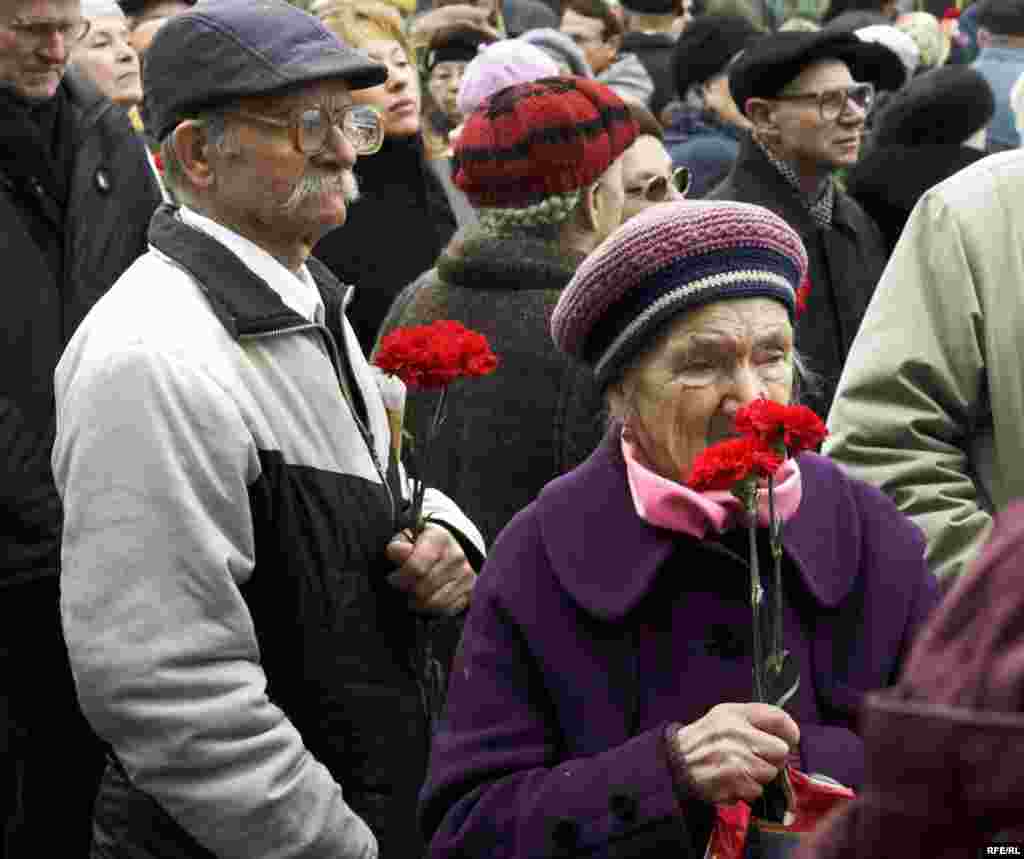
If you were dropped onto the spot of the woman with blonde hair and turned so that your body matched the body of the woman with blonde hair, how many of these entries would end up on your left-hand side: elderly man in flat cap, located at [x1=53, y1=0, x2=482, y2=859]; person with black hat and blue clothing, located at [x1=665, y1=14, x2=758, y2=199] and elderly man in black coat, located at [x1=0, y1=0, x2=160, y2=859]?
1

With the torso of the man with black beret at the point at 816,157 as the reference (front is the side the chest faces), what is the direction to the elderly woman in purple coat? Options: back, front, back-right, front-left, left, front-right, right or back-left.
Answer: front-right

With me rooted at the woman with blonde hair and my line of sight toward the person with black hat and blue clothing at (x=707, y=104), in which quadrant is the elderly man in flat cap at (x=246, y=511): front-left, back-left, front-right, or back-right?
back-right

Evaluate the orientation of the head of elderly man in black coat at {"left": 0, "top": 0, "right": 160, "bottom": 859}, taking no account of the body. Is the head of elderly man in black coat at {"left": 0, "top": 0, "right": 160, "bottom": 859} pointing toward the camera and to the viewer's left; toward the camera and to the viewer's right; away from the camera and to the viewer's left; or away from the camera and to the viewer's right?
toward the camera and to the viewer's right

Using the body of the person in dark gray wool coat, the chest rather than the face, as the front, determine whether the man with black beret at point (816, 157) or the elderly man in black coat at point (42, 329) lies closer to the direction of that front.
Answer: the man with black beret

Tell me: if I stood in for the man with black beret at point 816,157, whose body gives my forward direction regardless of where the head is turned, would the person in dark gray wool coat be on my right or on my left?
on my right

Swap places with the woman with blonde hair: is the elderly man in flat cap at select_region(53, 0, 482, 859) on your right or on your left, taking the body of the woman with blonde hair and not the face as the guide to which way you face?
on your right

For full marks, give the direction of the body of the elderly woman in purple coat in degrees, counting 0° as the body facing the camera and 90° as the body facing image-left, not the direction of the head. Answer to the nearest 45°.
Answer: approximately 315°

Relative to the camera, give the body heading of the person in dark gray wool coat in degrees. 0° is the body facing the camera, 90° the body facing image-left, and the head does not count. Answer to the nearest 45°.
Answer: approximately 225°

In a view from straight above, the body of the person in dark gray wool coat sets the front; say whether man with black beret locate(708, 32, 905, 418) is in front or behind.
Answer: in front

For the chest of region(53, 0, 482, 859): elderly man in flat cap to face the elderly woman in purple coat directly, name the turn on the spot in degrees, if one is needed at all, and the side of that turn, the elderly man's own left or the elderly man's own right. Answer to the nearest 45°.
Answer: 0° — they already face them

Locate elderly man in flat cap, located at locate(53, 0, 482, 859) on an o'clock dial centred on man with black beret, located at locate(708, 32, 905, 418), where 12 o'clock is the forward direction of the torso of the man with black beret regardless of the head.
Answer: The elderly man in flat cap is roughly at 2 o'clock from the man with black beret.
